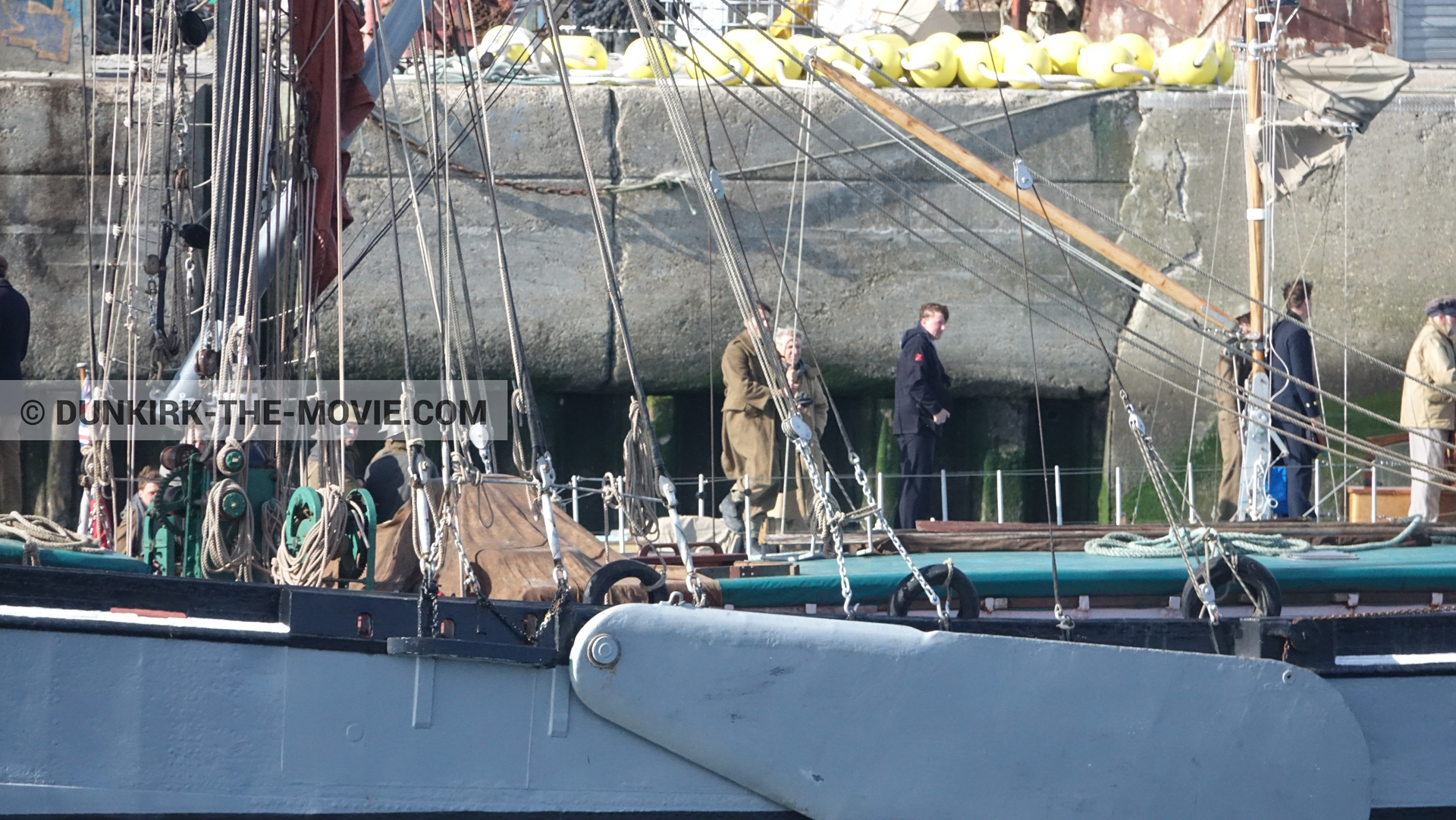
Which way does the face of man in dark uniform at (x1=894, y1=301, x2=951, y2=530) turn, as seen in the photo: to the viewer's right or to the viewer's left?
to the viewer's right

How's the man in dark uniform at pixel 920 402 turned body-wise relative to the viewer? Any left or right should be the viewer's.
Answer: facing to the right of the viewer

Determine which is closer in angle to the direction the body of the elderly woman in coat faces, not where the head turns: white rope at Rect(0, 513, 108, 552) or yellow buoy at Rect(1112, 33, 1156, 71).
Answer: the white rope

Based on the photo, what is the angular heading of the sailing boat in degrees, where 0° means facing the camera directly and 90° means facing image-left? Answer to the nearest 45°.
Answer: approximately 90°
